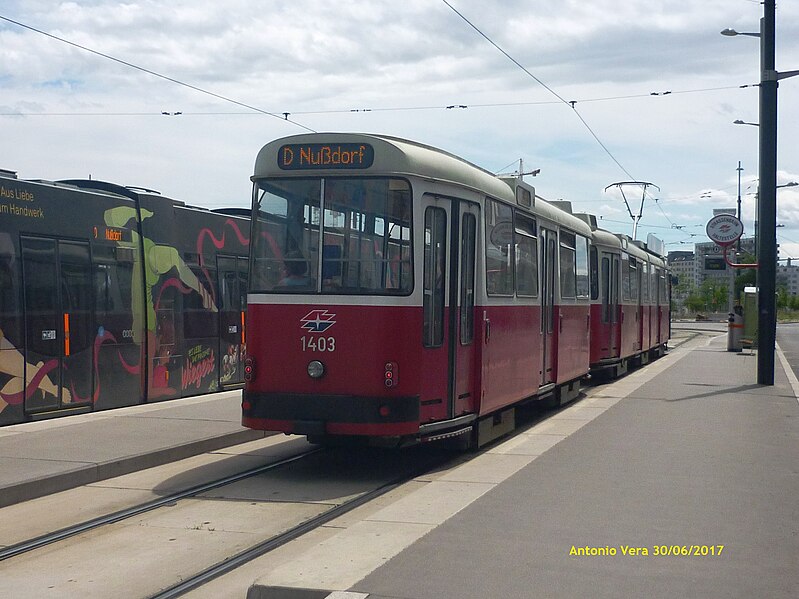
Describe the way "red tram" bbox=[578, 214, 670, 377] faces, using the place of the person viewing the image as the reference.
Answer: facing away from the viewer and to the right of the viewer

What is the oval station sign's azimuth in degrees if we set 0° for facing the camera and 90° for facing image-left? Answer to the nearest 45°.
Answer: approximately 0°

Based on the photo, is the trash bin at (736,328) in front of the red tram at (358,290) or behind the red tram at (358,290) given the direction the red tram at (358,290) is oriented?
in front

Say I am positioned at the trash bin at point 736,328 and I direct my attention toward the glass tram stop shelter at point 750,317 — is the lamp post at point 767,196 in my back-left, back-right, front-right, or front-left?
back-right

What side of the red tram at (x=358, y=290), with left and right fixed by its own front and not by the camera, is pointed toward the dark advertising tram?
left

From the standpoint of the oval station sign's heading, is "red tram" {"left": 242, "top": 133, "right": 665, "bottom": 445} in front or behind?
in front
